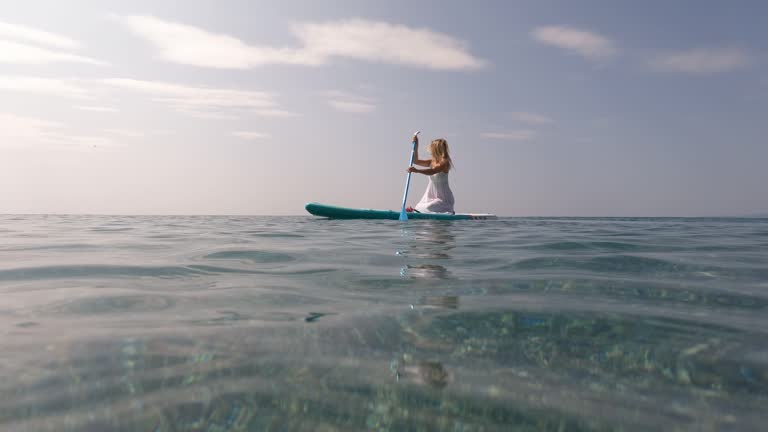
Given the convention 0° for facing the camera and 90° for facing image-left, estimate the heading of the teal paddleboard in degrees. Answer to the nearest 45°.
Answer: approximately 90°

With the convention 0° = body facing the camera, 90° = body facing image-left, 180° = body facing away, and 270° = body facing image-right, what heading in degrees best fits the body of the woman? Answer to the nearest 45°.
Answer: approximately 90°
